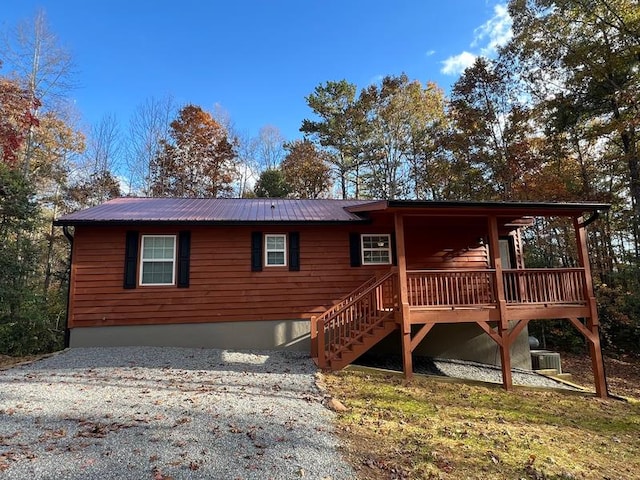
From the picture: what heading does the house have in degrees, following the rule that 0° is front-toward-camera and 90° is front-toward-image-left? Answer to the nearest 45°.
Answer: approximately 0°

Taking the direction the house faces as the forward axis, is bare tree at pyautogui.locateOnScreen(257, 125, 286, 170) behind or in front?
behind

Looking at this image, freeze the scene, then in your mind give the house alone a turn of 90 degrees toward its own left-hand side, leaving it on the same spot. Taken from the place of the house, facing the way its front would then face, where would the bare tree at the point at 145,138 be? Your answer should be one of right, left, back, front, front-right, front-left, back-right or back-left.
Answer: back-left

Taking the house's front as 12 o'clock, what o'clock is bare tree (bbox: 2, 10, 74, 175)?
The bare tree is roughly at 4 o'clock from the house.
